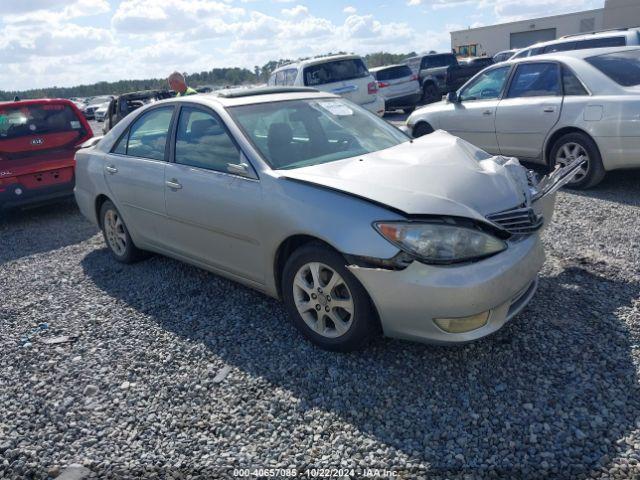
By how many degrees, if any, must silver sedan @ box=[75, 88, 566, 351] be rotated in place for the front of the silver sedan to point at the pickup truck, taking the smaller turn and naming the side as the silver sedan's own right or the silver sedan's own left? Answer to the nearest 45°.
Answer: approximately 135° to the silver sedan's own left

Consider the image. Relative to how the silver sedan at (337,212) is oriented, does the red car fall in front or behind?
behind

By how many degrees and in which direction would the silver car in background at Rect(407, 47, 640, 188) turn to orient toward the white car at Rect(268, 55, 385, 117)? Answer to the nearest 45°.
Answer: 0° — it already faces it

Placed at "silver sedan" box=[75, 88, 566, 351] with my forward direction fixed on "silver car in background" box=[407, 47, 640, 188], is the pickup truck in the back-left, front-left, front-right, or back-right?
front-left

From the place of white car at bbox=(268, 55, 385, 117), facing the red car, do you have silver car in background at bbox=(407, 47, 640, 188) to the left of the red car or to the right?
left

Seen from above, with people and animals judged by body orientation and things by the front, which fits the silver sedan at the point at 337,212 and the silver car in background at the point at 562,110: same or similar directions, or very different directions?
very different directions

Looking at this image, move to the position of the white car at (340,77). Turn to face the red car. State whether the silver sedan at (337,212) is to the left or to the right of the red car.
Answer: left

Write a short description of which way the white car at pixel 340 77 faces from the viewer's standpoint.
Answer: facing away from the viewer and to the left of the viewer

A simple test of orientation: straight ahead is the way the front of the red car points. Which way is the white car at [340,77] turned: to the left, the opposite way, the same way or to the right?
the same way

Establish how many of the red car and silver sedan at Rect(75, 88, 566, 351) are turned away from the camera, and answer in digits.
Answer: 1

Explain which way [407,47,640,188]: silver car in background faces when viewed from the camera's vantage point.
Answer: facing away from the viewer and to the left of the viewer

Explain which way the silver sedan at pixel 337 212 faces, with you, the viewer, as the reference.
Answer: facing the viewer and to the right of the viewer

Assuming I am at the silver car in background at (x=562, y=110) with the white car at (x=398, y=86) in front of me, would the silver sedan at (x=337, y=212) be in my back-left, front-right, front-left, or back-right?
back-left

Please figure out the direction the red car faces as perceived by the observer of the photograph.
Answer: facing away from the viewer

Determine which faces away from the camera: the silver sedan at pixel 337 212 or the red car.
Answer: the red car

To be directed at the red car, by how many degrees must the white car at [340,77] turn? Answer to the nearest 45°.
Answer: approximately 90° to its left

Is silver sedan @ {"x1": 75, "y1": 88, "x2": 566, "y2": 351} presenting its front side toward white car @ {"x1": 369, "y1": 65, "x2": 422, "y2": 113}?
no

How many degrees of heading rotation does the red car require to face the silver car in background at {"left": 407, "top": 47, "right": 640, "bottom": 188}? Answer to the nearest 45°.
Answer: approximately 135° to its right

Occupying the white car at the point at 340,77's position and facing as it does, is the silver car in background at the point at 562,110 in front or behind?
behind
